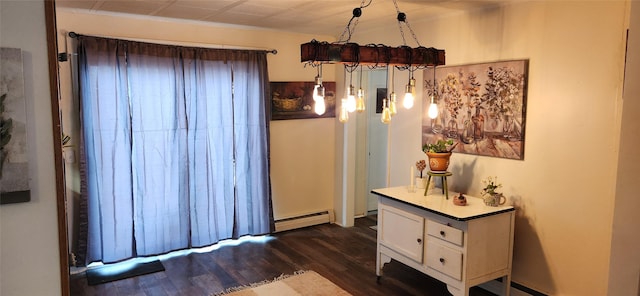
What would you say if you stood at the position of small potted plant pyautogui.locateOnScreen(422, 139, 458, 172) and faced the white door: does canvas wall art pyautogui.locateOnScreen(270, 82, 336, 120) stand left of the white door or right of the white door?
left

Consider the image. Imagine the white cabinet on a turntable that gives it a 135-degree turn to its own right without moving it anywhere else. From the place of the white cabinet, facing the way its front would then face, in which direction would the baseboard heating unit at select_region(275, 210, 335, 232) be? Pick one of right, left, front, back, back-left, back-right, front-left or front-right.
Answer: front-left

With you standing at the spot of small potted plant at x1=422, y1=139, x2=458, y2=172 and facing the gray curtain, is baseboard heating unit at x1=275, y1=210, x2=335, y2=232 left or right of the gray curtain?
right

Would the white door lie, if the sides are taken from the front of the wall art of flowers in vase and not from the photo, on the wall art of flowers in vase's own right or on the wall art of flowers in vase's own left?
on the wall art of flowers in vase's own right

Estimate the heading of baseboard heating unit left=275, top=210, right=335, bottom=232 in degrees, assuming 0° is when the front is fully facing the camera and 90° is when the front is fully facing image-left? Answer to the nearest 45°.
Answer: approximately 315°

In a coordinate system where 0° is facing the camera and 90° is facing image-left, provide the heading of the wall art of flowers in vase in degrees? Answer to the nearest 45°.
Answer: approximately 45°
